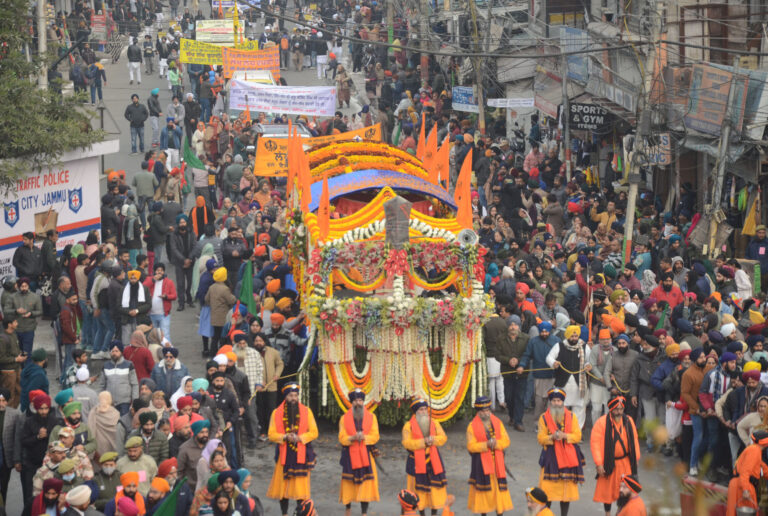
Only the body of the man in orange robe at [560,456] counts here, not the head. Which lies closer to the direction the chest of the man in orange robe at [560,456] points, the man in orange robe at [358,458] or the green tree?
the man in orange robe

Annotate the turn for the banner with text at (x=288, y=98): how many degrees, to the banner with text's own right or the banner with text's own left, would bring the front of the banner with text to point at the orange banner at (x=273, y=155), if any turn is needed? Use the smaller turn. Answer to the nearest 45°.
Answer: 0° — it already faces it

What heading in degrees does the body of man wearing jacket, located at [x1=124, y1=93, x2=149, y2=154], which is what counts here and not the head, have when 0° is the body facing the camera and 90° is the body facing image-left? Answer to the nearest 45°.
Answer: approximately 0°

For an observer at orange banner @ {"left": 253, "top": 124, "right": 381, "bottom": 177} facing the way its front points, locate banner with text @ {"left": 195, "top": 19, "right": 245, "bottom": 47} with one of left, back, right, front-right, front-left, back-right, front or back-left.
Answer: back

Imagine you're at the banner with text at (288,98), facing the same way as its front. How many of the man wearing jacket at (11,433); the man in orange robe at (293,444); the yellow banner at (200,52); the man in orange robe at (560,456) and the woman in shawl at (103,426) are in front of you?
4

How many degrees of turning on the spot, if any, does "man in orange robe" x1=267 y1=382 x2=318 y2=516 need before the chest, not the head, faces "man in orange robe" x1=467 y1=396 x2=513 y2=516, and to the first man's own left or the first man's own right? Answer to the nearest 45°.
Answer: approximately 90° to the first man's own left

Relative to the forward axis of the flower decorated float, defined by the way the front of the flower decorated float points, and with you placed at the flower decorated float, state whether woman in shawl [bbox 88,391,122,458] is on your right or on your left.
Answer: on your right

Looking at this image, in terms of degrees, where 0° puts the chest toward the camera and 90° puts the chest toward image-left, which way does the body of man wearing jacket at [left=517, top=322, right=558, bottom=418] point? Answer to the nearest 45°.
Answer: approximately 0°
